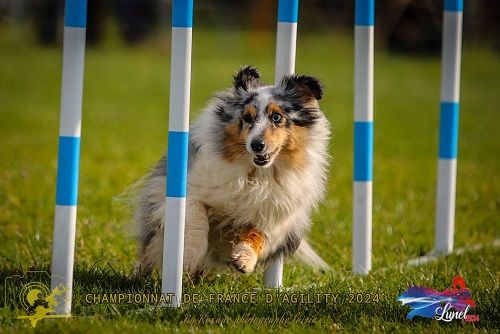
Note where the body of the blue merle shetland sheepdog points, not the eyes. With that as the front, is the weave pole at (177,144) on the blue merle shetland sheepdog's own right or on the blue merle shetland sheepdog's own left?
on the blue merle shetland sheepdog's own right

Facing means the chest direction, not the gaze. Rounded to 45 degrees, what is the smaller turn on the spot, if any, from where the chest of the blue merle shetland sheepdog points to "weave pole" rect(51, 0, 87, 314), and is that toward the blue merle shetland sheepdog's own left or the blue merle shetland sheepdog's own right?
approximately 90° to the blue merle shetland sheepdog's own right

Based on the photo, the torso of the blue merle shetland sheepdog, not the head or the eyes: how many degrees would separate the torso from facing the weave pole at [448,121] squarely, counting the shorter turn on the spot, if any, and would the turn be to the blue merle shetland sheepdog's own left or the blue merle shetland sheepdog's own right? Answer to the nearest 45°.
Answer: approximately 90° to the blue merle shetland sheepdog's own left

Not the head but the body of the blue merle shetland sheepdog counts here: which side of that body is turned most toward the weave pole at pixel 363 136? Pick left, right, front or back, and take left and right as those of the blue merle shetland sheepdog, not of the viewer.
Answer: left
